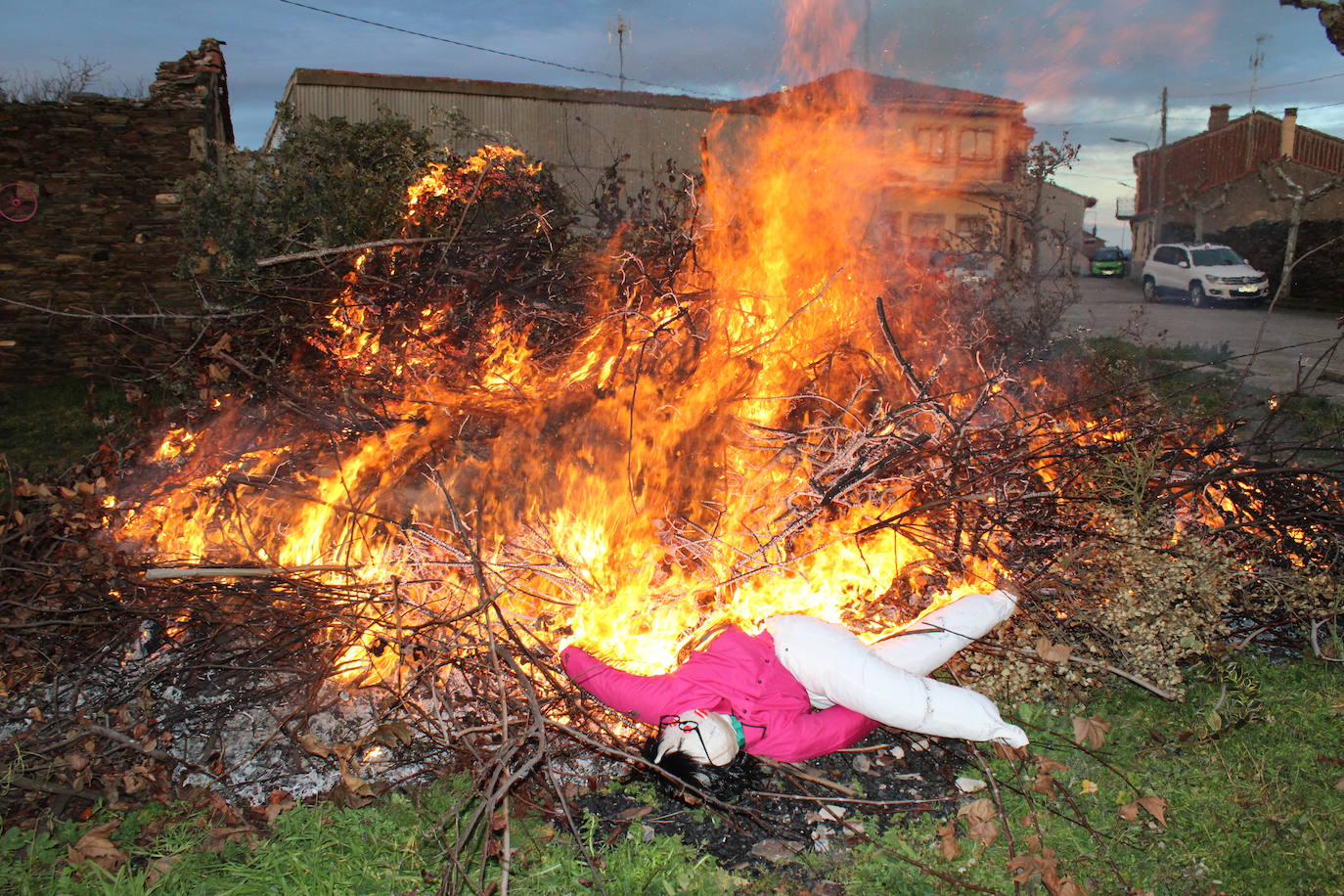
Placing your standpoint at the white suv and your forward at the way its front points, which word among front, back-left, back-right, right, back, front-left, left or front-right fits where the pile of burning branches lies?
front-right

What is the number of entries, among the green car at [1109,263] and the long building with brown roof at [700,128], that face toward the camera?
2

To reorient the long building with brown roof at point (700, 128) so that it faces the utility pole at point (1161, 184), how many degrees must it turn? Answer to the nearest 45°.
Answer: approximately 135° to its left

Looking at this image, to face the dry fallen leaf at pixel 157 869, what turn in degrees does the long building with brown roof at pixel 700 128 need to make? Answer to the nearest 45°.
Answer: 0° — it already faces it

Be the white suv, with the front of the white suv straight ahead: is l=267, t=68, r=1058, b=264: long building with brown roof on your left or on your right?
on your right

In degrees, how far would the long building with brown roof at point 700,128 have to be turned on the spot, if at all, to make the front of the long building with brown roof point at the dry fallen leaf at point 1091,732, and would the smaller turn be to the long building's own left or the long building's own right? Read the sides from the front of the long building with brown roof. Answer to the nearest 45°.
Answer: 0° — it already faces it

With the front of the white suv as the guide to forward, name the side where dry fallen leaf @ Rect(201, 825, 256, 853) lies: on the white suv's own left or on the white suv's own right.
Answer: on the white suv's own right

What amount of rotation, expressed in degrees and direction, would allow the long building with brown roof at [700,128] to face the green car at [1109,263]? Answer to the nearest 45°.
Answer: approximately 135° to its left

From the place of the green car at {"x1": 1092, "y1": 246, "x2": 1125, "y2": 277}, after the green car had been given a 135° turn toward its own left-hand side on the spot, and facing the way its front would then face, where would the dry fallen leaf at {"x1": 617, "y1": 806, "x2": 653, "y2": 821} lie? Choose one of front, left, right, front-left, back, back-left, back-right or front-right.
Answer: back-right

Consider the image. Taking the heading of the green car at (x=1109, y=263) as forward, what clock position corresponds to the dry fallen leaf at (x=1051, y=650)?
The dry fallen leaf is roughly at 12 o'clock from the green car.

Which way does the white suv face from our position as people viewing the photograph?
facing the viewer and to the right of the viewer

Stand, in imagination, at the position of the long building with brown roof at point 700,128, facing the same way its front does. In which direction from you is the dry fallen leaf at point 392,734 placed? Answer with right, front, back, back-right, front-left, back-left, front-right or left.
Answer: front

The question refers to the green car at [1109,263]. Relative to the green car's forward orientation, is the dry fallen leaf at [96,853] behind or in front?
in front

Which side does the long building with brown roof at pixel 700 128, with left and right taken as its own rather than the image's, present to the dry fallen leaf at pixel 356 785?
front

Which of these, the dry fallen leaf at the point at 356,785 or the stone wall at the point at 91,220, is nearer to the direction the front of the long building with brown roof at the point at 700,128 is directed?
the dry fallen leaf

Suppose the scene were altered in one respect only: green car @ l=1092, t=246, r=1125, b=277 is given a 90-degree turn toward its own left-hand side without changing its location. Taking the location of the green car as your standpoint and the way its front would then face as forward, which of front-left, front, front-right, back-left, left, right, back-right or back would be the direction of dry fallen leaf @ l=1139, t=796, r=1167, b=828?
right

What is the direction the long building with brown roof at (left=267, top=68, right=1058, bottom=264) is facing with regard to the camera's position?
facing the viewer
